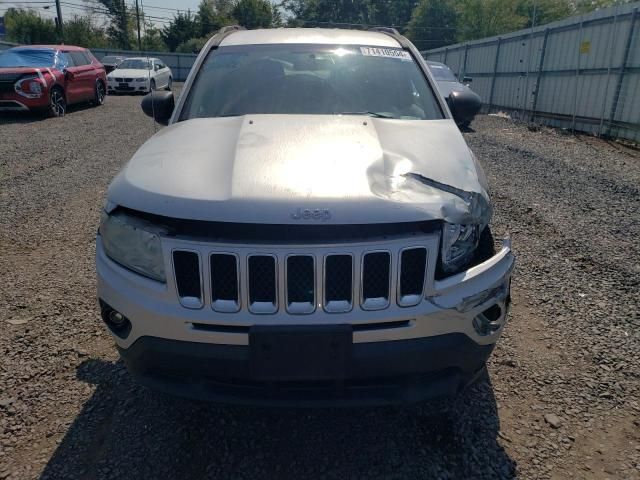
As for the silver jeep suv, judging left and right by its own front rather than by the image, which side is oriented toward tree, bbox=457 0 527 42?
back

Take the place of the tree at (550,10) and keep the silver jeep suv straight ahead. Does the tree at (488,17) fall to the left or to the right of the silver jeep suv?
right

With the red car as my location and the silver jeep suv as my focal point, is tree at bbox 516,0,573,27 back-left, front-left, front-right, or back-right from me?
back-left

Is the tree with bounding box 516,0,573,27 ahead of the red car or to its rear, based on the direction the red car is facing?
to the rear

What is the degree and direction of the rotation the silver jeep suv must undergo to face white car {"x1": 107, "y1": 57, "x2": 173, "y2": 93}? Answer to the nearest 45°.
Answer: approximately 180°

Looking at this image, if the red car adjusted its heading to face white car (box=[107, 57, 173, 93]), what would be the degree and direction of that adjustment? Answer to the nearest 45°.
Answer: approximately 135° to its right

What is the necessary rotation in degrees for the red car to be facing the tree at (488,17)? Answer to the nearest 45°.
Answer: approximately 180°

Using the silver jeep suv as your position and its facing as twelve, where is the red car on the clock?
The red car is roughly at 5 o'clock from the silver jeep suv.

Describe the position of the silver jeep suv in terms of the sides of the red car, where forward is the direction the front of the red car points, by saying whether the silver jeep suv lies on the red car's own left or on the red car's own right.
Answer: on the red car's own left

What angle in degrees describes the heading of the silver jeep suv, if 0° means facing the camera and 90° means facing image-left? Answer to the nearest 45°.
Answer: approximately 0°

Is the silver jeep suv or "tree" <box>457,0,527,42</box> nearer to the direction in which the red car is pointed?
the silver jeep suv

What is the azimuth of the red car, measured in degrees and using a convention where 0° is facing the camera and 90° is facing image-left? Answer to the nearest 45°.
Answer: approximately 45°
